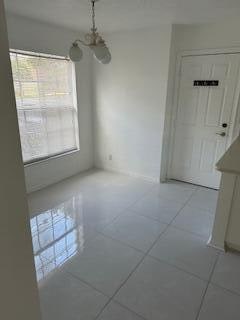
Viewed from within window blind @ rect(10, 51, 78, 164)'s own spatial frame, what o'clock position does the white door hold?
The white door is roughly at 11 o'clock from the window blind.
